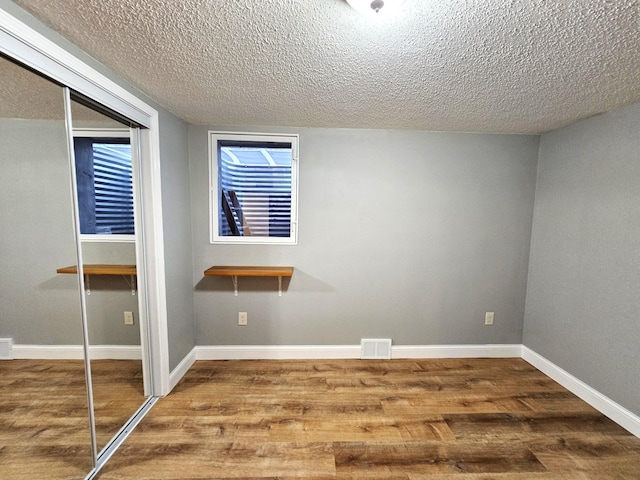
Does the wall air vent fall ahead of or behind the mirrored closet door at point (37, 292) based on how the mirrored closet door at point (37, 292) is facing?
ahead

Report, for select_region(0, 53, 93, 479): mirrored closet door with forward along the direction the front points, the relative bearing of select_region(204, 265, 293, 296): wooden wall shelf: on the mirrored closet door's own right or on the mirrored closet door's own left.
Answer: on the mirrored closet door's own left

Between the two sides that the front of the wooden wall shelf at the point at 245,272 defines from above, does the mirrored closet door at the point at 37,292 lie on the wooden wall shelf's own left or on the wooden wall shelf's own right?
on the wooden wall shelf's own right

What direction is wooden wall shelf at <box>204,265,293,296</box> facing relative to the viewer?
toward the camera

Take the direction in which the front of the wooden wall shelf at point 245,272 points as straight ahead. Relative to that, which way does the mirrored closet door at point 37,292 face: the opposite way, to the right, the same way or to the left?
to the left

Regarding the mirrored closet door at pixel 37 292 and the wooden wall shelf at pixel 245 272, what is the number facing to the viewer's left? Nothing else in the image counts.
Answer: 0

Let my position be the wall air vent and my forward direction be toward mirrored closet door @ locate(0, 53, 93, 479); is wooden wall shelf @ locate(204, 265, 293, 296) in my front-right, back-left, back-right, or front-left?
front-right

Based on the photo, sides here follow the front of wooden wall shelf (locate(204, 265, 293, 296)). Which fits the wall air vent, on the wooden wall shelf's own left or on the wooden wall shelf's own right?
on the wooden wall shelf's own left

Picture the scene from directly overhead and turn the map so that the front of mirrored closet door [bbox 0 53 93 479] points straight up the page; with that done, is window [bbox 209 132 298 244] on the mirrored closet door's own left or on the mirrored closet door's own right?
on the mirrored closet door's own left

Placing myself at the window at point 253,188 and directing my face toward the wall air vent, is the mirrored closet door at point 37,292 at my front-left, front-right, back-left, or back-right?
back-right
